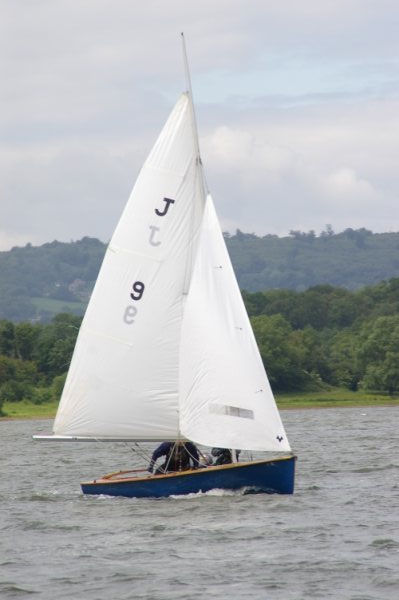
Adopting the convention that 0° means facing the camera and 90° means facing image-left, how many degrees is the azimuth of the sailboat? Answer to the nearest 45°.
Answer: approximately 270°

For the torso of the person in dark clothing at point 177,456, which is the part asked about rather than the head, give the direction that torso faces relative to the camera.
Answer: toward the camera
